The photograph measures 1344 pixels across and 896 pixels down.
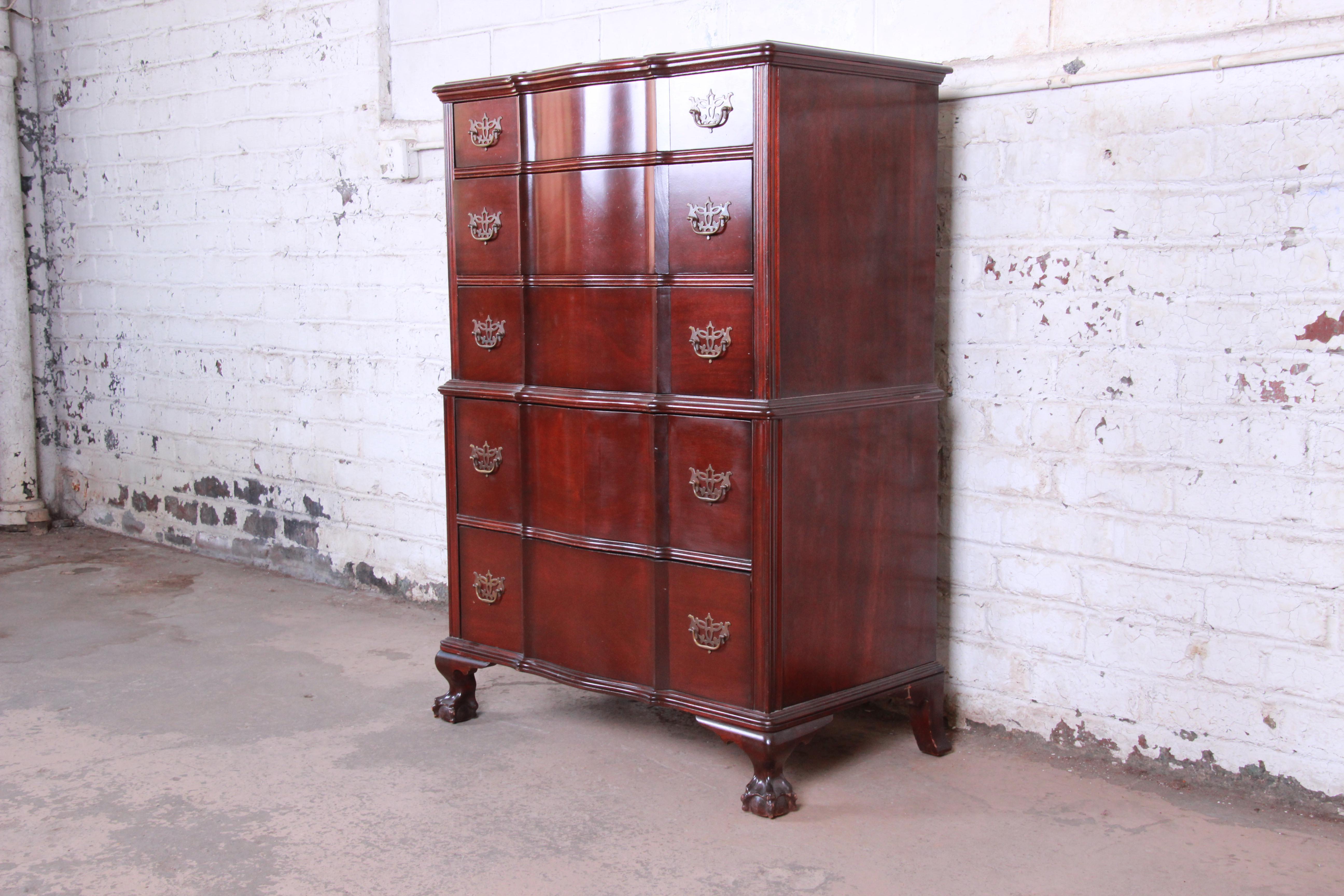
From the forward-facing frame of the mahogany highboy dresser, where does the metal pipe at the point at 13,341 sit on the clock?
The metal pipe is roughly at 3 o'clock from the mahogany highboy dresser.

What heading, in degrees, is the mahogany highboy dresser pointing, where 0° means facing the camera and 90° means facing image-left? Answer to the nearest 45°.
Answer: approximately 45°
